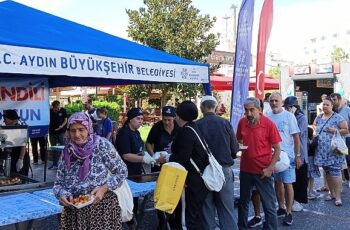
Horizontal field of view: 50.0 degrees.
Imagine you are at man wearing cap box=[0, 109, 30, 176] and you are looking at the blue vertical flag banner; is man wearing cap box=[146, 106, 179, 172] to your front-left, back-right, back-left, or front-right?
front-right

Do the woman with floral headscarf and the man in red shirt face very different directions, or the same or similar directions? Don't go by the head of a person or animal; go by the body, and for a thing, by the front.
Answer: same or similar directions

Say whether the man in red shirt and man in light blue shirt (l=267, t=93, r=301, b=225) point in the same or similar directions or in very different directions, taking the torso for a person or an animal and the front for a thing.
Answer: same or similar directions

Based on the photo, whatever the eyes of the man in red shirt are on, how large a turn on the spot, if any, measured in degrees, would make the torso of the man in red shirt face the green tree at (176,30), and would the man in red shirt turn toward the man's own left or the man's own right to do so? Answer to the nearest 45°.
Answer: approximately 135° to the man's own right

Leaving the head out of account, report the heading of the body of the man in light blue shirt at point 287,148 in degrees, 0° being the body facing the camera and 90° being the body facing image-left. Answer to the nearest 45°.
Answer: approximately 45°

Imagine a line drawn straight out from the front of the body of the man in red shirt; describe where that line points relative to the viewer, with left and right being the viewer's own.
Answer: facing the viewer and to the left of the viewer

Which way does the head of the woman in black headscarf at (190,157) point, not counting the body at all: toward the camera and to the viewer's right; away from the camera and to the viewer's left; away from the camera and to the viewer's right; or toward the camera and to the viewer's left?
away from the camera and to the viewer's left

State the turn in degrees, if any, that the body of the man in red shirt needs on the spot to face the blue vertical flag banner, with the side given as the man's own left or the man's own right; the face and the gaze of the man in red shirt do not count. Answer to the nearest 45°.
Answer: approximately 135° to the man's own right

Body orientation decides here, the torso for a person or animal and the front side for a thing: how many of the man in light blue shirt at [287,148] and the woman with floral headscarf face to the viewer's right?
0

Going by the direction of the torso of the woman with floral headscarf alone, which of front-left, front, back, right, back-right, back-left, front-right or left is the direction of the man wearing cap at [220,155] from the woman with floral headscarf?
back

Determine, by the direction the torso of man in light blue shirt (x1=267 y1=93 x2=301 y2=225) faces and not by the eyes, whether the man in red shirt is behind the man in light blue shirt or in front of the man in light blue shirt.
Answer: in front

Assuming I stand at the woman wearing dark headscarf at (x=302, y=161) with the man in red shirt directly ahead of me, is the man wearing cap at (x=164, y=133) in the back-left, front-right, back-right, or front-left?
front-right

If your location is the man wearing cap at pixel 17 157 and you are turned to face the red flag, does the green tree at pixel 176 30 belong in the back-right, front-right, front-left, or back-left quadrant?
front-left

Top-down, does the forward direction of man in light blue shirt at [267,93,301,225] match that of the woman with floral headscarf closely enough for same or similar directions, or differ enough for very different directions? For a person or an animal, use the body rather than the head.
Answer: same or similar directions

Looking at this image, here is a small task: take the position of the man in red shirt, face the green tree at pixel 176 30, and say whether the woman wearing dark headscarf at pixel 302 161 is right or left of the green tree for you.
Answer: right
